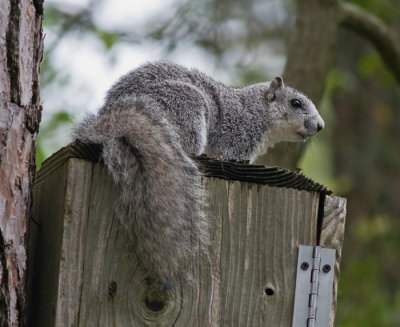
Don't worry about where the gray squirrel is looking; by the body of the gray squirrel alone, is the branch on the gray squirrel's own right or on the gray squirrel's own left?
on the gray squirrel's own left

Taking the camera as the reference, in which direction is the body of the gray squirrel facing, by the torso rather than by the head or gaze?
to the viewer's right

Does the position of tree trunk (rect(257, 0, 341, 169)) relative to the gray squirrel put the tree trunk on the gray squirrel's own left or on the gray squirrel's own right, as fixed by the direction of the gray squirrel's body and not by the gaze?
on the gray squirrel's own left

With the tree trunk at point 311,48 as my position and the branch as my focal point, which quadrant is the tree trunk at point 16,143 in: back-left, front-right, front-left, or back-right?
back-right
